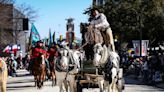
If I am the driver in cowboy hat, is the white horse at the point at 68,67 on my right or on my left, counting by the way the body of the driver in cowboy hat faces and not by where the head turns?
on my right

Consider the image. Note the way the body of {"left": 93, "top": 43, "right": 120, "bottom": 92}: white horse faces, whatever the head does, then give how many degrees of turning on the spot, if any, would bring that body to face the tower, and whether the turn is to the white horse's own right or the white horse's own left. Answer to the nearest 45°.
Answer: approximately 135° to the white horse's own right

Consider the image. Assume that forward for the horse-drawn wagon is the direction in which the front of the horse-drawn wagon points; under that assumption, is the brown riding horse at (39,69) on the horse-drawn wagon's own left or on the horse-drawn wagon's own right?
on the horse-drawn wagon's own right

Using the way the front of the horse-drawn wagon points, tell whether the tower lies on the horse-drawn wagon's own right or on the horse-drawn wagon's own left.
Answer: on the horse-drawn wagon's own right

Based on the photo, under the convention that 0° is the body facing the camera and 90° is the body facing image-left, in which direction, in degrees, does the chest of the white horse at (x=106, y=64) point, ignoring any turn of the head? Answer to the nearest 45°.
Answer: approximately 45°
